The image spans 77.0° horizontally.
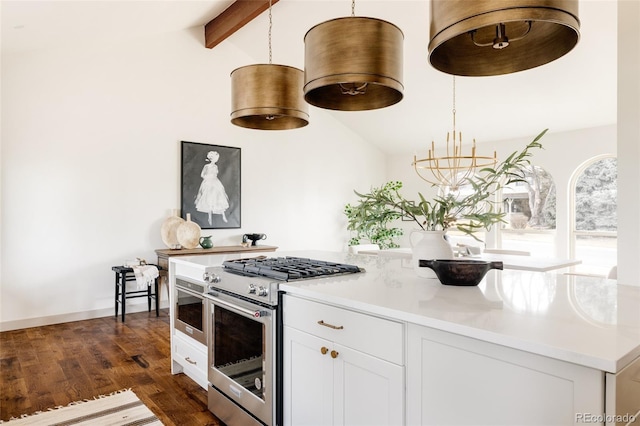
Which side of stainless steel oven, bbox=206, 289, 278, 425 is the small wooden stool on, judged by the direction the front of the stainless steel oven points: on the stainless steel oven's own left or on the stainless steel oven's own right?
on the stainless steel oven's own right

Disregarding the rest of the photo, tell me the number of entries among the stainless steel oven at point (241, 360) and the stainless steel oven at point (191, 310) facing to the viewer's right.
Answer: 0

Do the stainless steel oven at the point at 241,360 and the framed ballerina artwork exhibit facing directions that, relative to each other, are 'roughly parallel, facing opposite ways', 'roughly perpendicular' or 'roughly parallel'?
roughly perpendicular

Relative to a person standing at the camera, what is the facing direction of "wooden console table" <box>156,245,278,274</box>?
facing the viewer and to the right of the viewer

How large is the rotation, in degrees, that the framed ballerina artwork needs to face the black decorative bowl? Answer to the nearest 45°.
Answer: approximately 45° to its right

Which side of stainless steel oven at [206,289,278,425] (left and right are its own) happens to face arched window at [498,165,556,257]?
back

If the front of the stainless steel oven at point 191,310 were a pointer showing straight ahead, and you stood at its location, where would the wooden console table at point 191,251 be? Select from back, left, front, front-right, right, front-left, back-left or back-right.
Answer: back-right

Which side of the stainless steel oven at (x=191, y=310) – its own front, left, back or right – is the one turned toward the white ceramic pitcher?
left

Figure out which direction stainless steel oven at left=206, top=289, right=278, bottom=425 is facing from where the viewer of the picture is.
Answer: facing the viewer and to the left of the viewer

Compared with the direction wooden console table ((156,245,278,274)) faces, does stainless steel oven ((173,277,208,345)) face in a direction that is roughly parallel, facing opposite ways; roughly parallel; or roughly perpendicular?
roughly perpendicular

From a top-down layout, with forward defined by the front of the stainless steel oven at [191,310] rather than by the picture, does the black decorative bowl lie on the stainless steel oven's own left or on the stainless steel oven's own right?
on the stainless steel oven's own left

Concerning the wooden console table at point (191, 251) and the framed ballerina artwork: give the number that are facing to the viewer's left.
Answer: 0
